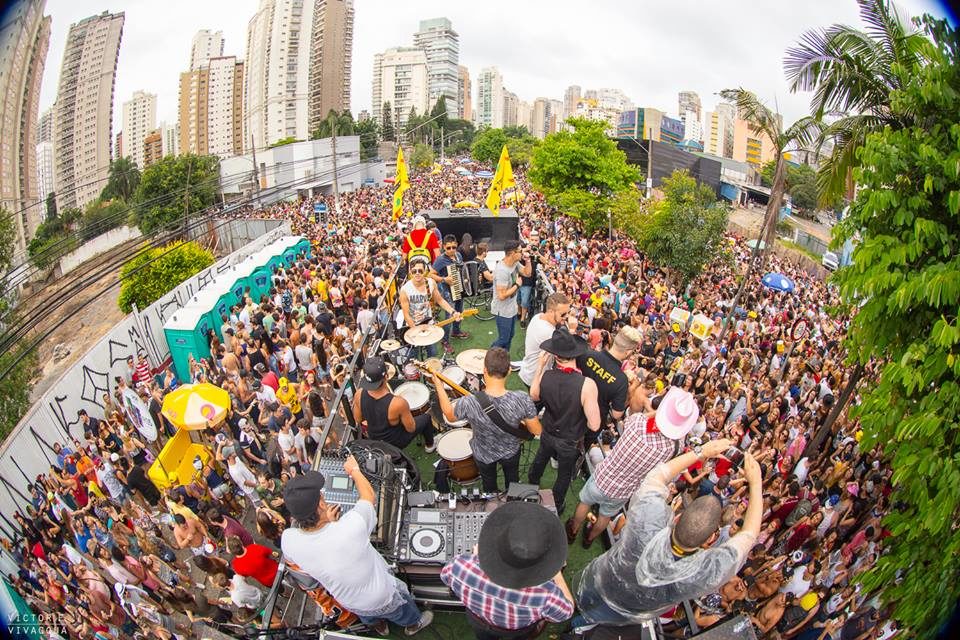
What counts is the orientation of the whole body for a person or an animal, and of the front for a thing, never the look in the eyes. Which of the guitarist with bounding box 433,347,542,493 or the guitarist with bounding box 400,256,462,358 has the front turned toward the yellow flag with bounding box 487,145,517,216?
the guitarist with bounding box 433,347,542,493

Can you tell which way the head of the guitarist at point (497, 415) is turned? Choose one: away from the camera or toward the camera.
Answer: away from the camera

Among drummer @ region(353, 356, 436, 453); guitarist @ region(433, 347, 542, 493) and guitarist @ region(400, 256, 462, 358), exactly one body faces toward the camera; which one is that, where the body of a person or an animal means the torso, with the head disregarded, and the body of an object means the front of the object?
guitarist @ region(400, 256, 462, 358)

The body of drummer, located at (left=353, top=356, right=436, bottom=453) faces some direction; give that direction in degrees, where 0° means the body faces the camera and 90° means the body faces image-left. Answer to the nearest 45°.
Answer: approximately 225°

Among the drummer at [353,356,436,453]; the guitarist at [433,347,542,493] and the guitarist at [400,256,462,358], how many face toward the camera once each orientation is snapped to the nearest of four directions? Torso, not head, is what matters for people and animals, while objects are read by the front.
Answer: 1

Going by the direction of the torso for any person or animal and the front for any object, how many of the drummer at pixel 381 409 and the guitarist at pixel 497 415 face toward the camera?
0

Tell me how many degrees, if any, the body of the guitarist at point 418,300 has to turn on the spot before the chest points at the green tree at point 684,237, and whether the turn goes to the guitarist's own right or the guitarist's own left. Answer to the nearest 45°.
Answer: approximately 135° to the guitarist's own left

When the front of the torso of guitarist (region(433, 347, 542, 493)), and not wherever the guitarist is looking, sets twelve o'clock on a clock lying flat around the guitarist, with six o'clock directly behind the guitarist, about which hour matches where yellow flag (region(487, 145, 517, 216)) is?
The yellow flag is roughly at 12 o'clock from the guitarist.

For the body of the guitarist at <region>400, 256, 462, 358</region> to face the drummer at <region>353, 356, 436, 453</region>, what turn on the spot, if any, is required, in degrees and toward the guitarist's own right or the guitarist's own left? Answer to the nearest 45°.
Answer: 0° — they already face them

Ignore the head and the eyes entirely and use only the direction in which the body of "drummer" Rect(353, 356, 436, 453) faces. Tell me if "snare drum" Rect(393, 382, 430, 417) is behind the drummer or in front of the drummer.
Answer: in front

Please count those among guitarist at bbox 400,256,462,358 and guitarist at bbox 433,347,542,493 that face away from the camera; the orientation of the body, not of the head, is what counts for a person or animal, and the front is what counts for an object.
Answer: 1

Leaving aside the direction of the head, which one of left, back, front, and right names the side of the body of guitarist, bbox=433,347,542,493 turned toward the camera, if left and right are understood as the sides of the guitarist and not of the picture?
back

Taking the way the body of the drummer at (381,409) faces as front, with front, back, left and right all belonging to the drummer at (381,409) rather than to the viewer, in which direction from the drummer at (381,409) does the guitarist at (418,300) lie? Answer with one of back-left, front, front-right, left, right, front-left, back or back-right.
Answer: front-left

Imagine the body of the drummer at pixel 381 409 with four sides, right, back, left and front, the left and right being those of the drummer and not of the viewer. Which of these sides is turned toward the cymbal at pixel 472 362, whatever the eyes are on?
front

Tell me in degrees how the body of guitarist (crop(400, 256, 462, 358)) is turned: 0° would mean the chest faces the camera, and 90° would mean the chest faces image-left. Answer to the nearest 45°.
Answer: approximately 0°

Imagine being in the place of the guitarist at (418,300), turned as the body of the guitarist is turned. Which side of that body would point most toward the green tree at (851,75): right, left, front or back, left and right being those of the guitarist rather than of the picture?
left

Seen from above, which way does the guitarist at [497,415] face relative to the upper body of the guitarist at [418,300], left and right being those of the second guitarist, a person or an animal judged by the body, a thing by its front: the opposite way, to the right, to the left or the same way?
the opposite way

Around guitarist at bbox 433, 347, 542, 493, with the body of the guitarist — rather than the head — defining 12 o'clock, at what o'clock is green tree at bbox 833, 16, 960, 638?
The green tree is roughly at 3 o'clock from the guitarist.
